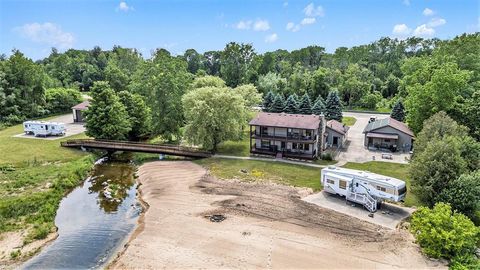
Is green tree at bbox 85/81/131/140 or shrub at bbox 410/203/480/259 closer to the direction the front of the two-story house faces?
the shrub

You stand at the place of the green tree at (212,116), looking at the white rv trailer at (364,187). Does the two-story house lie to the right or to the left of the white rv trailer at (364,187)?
left

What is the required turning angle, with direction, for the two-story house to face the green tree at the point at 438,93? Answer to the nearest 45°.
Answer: approximately 90° to its left

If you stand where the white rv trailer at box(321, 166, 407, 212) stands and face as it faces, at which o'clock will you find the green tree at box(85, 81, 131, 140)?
The green tree is roughly at 5 o'clock from the white rv trailer.

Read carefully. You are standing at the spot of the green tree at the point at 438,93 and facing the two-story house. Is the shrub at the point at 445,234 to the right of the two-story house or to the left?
left

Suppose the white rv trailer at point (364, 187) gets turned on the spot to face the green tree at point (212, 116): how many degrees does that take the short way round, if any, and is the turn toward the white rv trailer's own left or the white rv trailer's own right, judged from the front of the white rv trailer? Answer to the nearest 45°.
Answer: approximately 180°

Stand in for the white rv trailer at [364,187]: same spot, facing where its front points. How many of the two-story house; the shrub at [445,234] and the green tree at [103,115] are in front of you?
1

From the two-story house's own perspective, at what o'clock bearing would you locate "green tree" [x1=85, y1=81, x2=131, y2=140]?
The green tree is roughly at 3 o'clock from the two-story house.

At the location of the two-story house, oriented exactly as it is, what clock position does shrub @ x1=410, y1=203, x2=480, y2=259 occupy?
The shrub is roughly at 11 o'clock from the two-story house.

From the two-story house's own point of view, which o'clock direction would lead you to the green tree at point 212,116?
The green tree is roughly at 3 o'clock from the two-story house.

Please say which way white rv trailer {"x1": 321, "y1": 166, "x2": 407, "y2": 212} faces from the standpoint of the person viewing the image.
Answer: facing the viewer and to the right of the viewer

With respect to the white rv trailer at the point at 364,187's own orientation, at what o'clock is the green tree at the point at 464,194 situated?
The green tree is roughly at 11 o'clock from the white rv trailer.

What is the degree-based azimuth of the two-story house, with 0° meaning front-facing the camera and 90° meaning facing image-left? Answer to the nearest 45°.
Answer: approximately 0°

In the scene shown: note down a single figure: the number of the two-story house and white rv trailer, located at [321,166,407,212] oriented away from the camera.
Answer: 0

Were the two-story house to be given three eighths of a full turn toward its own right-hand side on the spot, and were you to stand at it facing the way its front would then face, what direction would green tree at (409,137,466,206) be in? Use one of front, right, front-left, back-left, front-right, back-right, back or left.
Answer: back

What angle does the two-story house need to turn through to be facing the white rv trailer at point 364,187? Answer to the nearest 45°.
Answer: approximately 45° to its left

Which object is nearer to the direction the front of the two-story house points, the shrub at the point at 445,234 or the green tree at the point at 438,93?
the shrub

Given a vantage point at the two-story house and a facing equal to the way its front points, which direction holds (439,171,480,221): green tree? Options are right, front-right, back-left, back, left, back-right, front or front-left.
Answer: front-left
